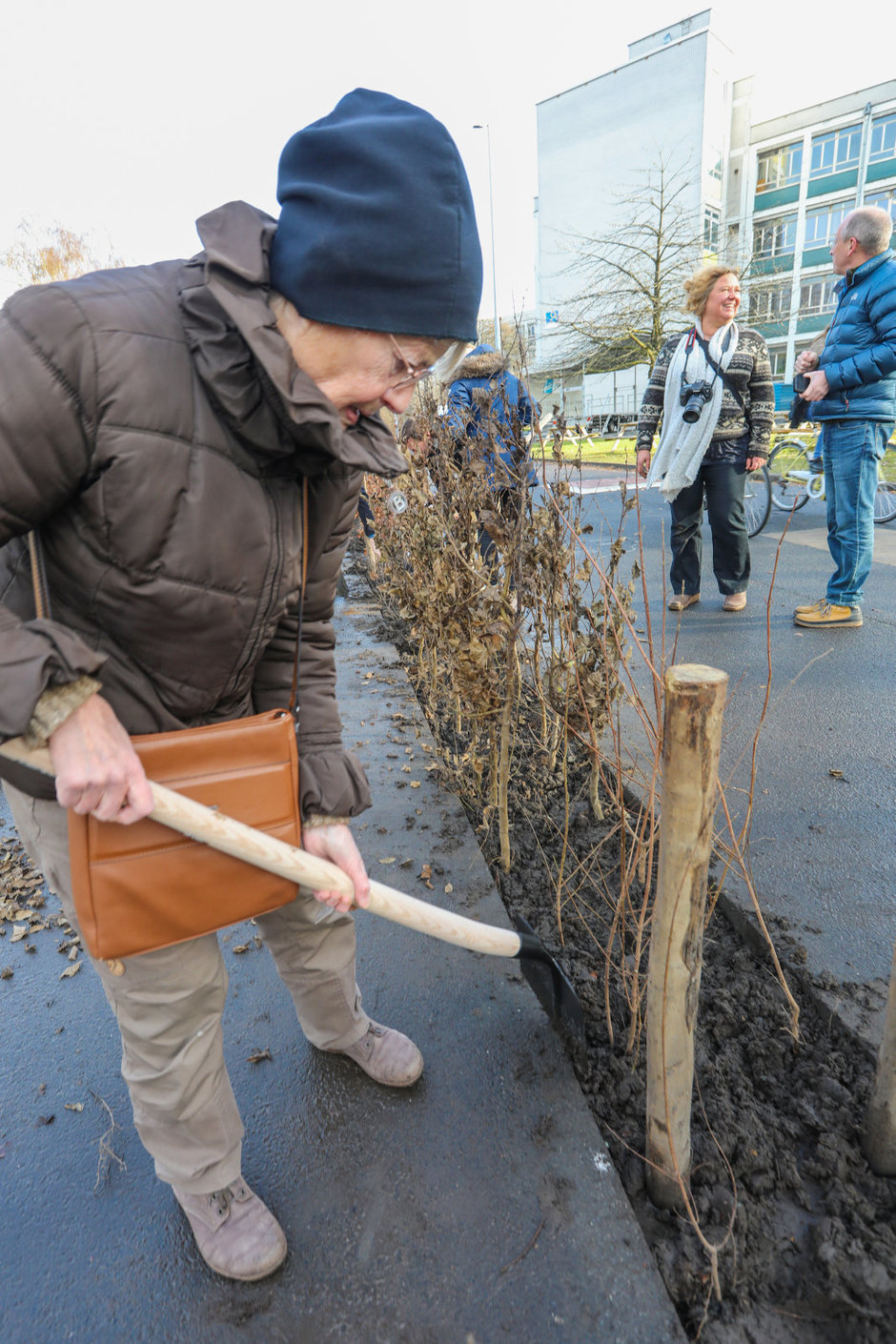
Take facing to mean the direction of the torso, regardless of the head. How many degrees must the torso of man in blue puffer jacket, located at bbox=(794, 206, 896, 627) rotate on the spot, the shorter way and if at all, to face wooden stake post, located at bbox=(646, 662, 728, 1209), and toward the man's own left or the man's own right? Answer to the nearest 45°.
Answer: approximately 90° to the man's own left

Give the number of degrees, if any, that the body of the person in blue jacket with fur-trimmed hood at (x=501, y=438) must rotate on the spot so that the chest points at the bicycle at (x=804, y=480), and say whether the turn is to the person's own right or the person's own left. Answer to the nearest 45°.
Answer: approximately 45° to the person's own right

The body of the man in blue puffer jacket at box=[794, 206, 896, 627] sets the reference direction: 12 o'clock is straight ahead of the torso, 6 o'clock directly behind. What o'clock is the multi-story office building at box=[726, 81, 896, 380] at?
The multi-story office building is roughly at 3 o'clock from the man in blue puffer jacket.

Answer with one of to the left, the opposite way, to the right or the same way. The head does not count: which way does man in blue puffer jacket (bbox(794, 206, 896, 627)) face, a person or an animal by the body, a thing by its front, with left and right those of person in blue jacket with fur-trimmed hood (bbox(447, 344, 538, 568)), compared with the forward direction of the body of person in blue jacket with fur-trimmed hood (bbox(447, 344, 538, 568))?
to the left

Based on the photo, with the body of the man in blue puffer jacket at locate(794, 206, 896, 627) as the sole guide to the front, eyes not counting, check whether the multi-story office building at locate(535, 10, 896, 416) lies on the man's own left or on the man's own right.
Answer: on the man's own right

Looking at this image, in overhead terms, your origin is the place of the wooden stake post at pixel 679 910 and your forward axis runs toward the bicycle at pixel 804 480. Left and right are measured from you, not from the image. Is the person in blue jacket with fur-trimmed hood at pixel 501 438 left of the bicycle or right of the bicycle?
left

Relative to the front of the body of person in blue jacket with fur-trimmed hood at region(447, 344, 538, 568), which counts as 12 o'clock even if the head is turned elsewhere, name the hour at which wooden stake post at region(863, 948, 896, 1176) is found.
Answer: The wooden stake post is roughly at 5 o'clock from the person in blue jacket with fur-trimmed hood.

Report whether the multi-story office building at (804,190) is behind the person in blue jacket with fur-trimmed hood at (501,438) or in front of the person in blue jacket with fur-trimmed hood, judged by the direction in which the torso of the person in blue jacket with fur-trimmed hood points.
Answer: in front

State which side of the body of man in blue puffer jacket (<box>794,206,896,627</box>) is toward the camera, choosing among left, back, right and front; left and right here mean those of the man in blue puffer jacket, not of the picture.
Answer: left

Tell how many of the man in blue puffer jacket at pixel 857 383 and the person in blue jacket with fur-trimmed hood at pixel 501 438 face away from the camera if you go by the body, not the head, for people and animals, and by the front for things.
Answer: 1

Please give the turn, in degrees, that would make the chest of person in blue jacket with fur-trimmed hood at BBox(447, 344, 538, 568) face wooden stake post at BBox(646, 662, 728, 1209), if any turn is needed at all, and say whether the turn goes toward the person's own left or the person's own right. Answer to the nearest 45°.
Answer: approximately 180°

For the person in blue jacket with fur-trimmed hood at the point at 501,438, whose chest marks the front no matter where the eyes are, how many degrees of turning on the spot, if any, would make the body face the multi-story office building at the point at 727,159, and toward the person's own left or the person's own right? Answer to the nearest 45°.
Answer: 0° — they already face it

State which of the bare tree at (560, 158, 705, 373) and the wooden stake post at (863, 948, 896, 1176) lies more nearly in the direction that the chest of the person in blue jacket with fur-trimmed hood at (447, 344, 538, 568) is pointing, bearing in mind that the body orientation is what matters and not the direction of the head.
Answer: the bare tree

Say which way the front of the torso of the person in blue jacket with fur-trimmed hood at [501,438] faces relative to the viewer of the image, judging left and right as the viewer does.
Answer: facing away from the viewer

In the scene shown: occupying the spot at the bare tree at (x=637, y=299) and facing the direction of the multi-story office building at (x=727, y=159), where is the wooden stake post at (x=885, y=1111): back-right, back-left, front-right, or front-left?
back-right

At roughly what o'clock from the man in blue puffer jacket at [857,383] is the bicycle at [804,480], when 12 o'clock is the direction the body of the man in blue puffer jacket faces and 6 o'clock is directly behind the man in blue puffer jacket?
The bicycle is roughly at 3 o'clock from the man in blue puffer jacket.

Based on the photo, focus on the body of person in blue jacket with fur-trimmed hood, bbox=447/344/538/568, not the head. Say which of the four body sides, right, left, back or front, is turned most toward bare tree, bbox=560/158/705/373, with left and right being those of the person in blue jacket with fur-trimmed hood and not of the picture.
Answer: front
